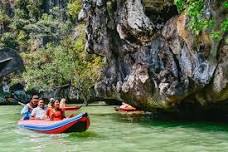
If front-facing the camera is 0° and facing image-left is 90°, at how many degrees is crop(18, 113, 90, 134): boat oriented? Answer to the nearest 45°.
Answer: approximately 315°
